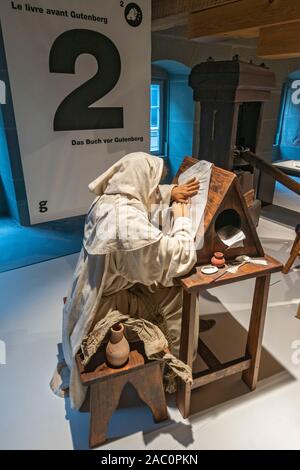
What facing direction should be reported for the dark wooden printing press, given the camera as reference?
facing the viewer and to the right of the viewer

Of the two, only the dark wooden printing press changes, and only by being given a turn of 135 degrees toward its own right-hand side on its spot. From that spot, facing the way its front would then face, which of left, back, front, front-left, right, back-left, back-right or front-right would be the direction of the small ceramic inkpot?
left

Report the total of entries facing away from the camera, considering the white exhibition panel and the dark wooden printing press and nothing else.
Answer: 0

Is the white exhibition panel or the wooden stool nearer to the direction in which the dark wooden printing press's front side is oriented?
the wooden stool

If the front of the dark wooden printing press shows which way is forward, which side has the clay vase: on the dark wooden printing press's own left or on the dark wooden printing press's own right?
on the dark wooden printing press's own right

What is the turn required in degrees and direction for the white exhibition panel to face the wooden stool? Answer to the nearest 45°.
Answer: approximately 45° to its right

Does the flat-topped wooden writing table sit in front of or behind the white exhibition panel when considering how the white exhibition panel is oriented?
in front
